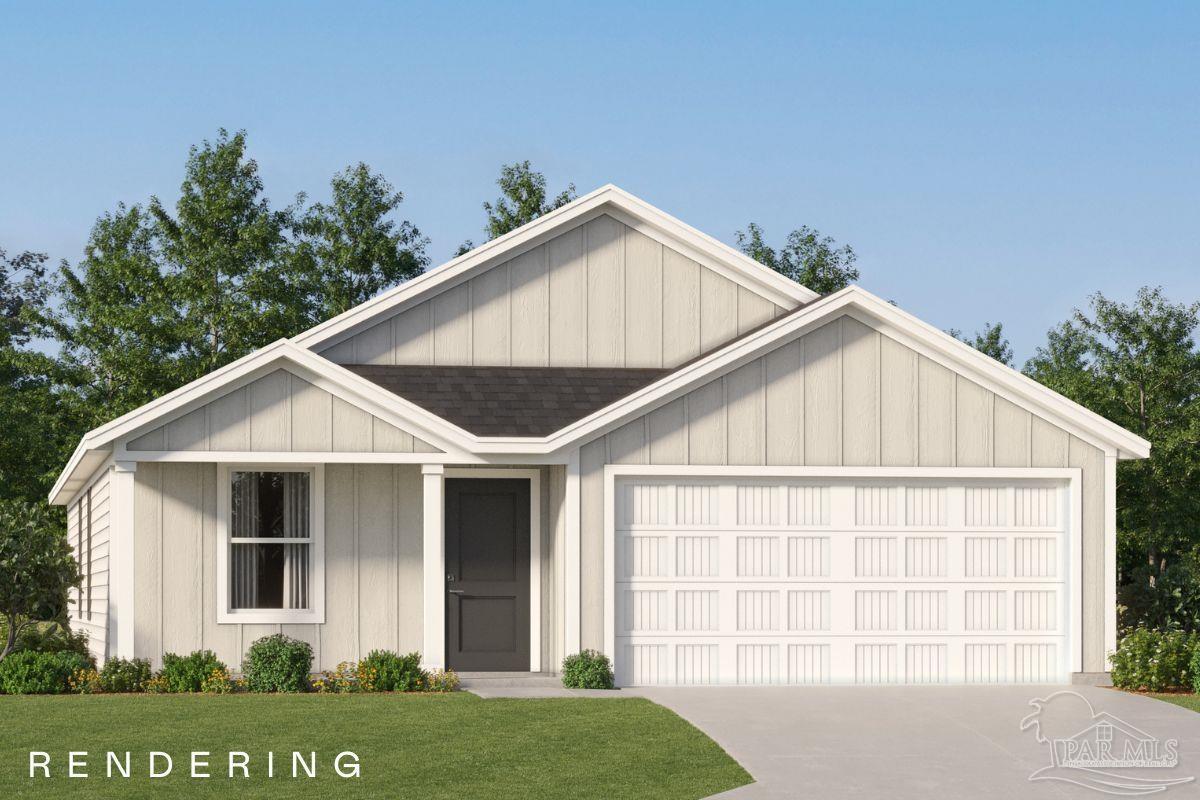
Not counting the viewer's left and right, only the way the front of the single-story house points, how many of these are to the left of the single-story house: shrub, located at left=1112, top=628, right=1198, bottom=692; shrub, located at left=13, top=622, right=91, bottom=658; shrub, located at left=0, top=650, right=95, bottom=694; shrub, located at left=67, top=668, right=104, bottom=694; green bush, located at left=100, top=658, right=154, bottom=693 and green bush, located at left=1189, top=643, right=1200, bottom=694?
2

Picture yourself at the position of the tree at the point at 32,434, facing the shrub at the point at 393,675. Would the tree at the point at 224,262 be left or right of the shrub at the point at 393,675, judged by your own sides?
left

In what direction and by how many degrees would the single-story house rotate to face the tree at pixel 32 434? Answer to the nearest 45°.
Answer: approximately 135° to its right

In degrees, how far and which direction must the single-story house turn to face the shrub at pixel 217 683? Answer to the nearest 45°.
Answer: approximately 90° to its right

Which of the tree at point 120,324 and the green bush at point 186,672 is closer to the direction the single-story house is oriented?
the green bush

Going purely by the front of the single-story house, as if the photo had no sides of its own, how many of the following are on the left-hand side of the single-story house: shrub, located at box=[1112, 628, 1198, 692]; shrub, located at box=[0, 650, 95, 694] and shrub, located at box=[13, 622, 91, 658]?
1

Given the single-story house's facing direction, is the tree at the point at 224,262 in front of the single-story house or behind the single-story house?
behind

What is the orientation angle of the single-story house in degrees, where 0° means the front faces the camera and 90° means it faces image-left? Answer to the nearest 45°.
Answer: approximately 0°

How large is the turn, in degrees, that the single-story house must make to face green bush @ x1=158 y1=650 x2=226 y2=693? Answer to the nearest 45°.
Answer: approximately 90° to its right

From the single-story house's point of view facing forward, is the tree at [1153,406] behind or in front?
behind

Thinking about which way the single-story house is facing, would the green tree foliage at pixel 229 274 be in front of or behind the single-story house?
behind

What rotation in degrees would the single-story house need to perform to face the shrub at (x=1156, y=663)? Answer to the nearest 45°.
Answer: approximately 90° to its left
